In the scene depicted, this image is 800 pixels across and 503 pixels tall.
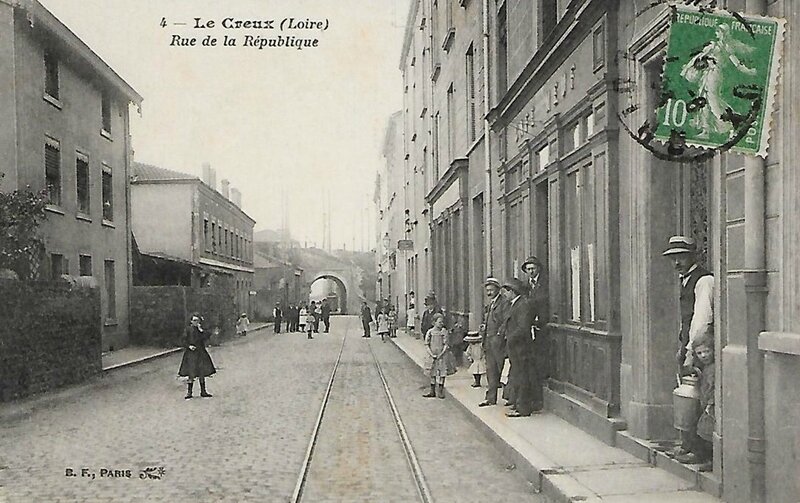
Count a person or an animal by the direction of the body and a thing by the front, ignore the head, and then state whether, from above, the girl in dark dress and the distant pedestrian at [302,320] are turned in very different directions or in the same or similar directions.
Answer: same or similar directions

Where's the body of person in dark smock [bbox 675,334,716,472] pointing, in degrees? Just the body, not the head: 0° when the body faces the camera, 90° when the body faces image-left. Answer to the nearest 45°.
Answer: approximately 45°

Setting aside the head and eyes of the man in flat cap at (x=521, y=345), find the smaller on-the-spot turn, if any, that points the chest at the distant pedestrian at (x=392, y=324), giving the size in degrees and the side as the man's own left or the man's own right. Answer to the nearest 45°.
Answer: approximately 90° to the man's own right

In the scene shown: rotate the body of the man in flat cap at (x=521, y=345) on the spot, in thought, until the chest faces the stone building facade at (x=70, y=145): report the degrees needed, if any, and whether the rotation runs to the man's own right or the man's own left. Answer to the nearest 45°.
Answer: approximately 45° to the man's own right

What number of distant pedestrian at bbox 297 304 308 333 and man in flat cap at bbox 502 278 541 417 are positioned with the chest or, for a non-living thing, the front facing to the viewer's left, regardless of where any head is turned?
1

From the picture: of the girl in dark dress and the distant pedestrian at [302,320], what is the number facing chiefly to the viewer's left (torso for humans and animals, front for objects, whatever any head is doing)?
0

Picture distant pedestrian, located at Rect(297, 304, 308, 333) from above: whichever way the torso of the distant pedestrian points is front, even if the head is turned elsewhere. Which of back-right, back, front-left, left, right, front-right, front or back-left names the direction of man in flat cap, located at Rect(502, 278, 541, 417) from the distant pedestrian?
front

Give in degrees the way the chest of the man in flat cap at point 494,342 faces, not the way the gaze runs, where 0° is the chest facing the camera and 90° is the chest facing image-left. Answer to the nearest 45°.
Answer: approximately 45°

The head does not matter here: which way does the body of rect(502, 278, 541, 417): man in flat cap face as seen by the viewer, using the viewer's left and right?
facing to the left of the viewer

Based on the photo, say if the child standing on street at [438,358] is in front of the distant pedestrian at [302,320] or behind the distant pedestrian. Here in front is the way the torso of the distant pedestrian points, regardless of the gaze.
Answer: in front

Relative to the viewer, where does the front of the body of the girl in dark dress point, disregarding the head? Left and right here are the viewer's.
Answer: facing the viewer
